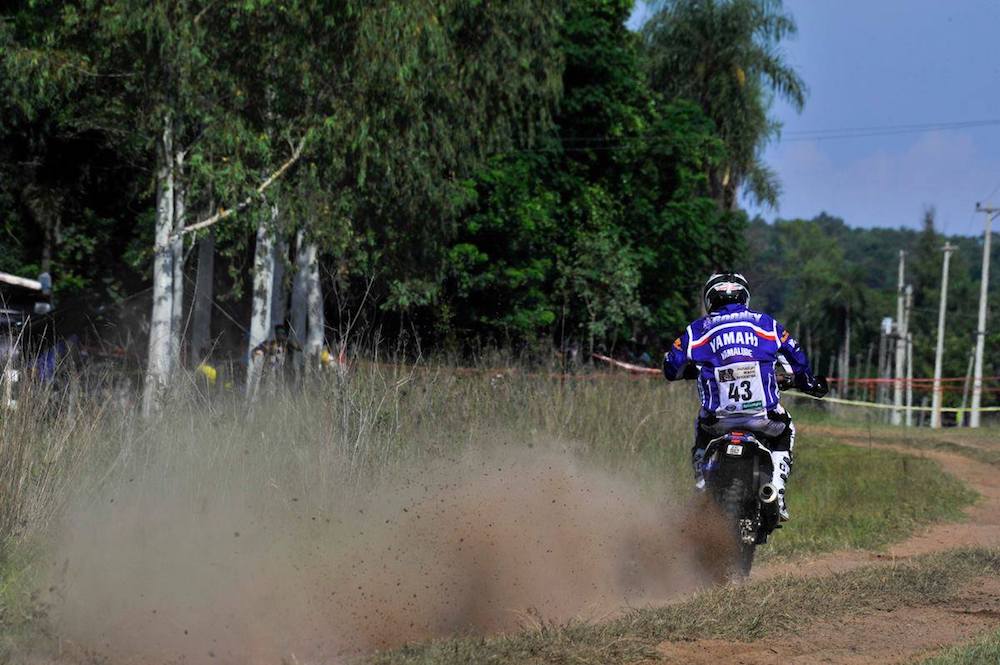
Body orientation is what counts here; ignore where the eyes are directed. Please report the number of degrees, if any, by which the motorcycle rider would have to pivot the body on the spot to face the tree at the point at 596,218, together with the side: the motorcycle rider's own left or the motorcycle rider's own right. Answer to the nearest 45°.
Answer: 0° — they already face it

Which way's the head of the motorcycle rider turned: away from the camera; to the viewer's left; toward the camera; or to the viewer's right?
away from the camera

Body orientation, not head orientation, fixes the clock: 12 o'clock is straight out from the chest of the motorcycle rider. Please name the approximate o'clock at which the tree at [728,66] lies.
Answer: The tree is roughly at 12 o'clock from the motorcycle rider.

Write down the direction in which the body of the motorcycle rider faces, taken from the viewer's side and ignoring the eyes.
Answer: away from the camera
